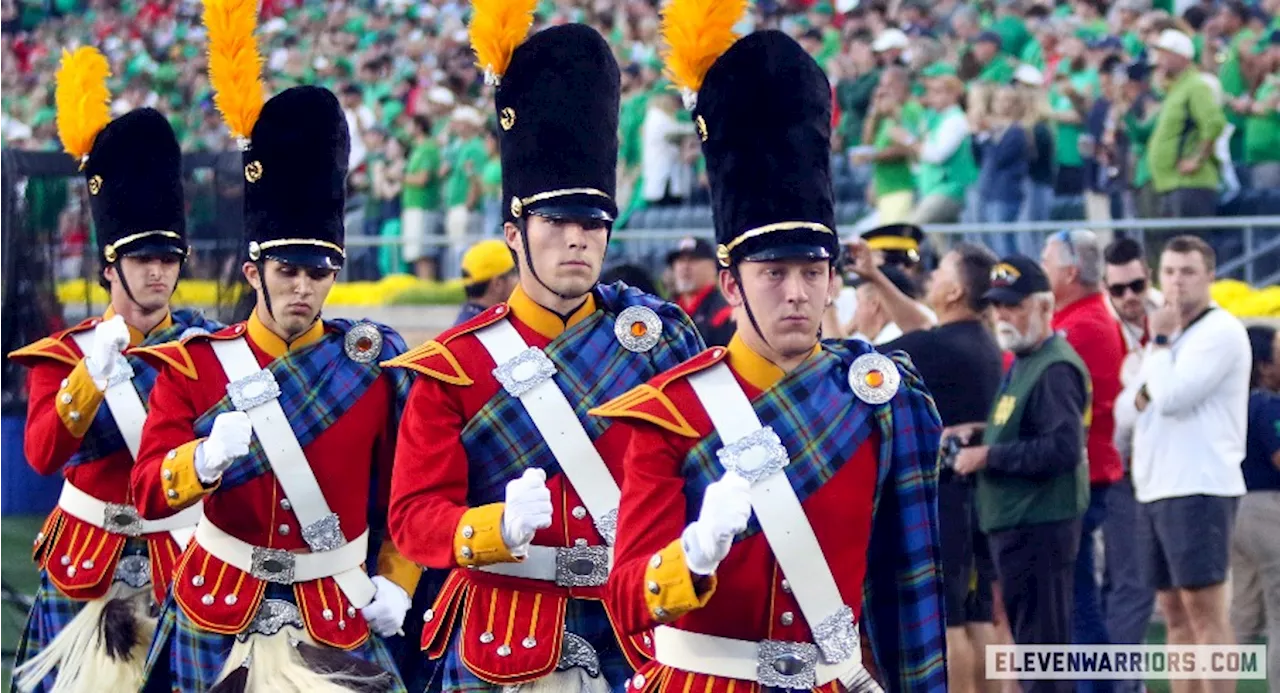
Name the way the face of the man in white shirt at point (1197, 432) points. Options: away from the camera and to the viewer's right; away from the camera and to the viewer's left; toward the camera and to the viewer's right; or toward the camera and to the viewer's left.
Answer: toward the camera and to the viewer's left

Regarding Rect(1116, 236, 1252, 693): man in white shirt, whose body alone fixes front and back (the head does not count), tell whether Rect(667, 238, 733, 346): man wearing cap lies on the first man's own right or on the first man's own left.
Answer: on the first man's own right

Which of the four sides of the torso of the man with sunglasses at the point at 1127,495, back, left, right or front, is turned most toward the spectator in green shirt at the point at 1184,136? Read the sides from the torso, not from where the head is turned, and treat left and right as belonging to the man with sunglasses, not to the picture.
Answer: back

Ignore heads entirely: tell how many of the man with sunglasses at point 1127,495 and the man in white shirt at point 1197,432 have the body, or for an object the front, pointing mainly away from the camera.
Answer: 0

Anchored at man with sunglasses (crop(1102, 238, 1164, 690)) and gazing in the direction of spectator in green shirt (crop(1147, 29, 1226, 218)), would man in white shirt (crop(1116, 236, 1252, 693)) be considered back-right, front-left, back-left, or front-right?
back-right

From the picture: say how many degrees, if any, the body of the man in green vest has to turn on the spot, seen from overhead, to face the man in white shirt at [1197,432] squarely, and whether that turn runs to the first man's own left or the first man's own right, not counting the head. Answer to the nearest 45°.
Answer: approximately 135° to the first man's own left

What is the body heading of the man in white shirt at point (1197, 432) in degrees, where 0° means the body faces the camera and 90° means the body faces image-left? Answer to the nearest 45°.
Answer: approximately 45°

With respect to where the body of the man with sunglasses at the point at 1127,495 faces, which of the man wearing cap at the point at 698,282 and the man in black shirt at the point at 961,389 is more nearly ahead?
the man in black shirt

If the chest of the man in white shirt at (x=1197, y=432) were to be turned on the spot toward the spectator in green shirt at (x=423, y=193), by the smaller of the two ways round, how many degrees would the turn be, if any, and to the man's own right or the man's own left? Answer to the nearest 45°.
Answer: approximately 90° to the man's own right

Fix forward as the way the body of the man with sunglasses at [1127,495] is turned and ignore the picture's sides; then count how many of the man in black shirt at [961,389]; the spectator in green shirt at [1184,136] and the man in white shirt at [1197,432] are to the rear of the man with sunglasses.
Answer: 1

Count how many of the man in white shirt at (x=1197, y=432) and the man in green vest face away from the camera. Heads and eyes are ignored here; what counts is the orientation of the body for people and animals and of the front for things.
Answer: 0

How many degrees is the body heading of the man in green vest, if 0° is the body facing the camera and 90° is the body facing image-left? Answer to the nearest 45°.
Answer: approximately 45°
